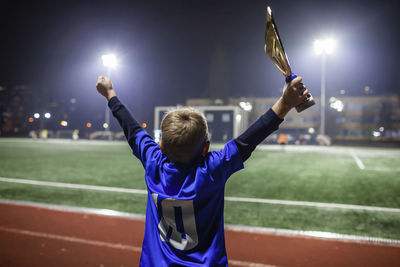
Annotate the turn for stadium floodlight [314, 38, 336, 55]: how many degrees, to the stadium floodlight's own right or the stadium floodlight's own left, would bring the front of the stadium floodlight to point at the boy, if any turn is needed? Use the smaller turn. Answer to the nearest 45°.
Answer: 0° — it already faces them

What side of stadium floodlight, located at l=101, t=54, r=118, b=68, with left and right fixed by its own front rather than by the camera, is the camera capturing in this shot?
front

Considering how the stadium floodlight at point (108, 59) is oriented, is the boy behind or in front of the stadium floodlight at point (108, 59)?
in front

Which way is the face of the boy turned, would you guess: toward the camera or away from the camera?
away from the camera
